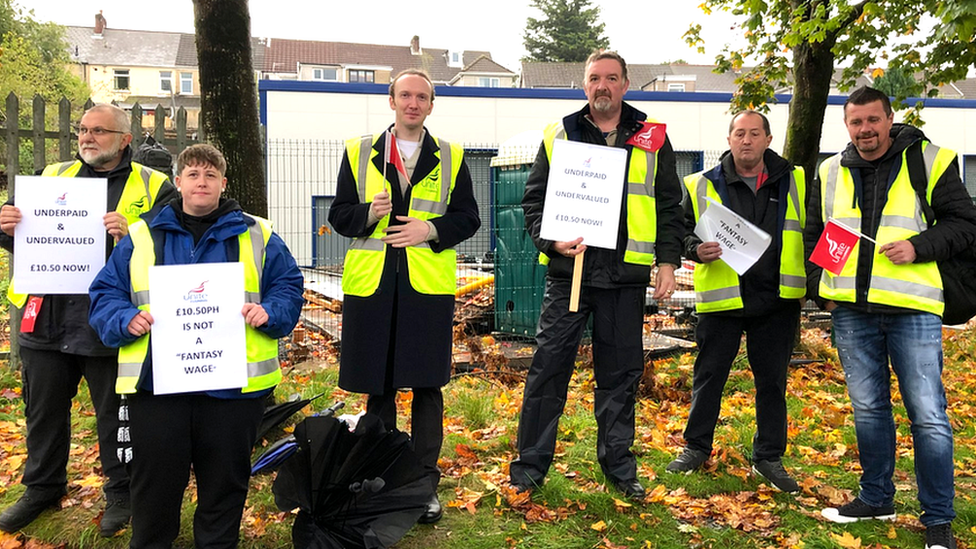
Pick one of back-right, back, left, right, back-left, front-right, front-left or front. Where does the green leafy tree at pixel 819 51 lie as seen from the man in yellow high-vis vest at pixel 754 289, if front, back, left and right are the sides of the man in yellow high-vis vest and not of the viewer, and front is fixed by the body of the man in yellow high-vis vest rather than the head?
back

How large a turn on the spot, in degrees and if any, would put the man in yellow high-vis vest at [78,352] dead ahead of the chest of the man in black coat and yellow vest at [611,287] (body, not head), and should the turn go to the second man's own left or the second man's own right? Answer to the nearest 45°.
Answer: approximately 90° to the second man's own right

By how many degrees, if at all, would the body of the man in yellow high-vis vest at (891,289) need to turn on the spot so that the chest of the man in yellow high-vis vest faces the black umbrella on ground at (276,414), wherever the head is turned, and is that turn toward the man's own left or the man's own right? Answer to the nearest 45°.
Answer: approximately 45° to the man's own right

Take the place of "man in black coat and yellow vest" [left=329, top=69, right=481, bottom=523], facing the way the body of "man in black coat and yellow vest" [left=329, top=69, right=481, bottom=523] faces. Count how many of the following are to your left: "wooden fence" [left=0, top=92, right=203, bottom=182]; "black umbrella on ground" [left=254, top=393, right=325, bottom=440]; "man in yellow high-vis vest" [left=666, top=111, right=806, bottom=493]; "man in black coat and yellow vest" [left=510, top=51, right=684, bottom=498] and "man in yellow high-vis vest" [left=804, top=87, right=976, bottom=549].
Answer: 3

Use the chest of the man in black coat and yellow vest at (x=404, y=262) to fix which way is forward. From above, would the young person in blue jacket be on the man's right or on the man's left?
on the man's right

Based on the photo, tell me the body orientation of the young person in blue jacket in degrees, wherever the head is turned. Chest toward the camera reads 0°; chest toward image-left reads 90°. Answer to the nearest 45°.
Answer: approximately 0°

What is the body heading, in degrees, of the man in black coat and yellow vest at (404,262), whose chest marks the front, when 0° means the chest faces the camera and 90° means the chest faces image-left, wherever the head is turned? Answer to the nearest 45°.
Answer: approximately 0°

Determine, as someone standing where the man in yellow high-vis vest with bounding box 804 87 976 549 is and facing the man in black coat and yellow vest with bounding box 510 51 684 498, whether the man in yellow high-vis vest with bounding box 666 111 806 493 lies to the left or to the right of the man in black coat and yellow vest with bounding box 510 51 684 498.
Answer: right

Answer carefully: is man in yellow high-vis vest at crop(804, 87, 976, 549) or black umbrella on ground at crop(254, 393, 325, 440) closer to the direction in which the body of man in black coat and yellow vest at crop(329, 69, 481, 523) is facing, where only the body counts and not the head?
the man in yellow high-vis vest

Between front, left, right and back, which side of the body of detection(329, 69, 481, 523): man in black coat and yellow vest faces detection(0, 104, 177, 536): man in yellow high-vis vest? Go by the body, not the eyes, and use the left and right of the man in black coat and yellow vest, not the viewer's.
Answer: right
